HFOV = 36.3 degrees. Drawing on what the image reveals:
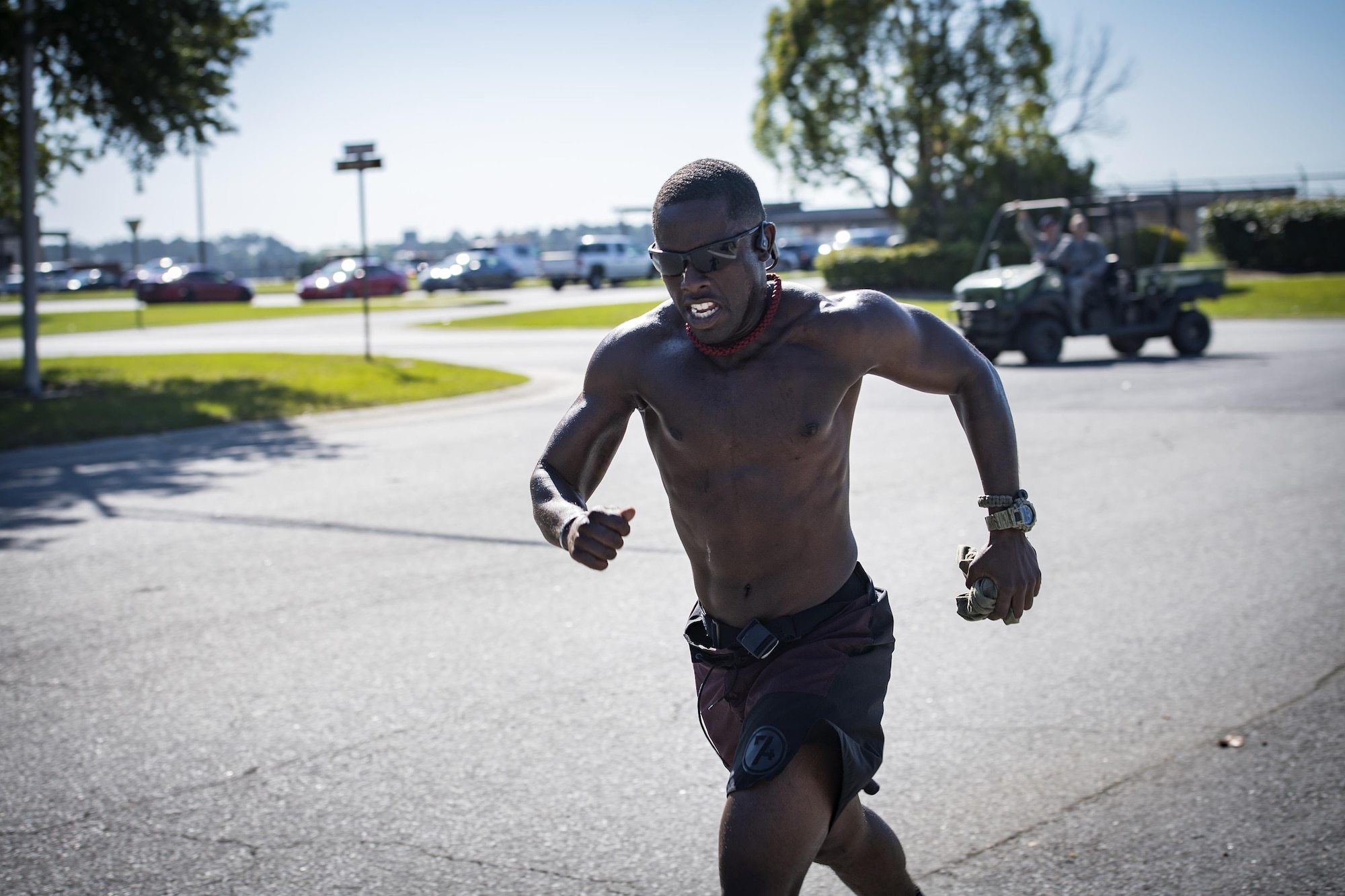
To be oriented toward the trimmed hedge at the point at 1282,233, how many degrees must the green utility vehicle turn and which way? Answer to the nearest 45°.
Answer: approximately 135° to its right

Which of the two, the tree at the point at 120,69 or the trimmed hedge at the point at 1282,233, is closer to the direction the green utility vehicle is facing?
the tree

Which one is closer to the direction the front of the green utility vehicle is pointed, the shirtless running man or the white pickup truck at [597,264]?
the shirtless running man

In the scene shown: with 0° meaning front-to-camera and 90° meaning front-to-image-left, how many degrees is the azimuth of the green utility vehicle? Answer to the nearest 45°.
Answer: approximately 45°

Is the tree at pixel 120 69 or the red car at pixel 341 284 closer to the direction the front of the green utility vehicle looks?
the tree
